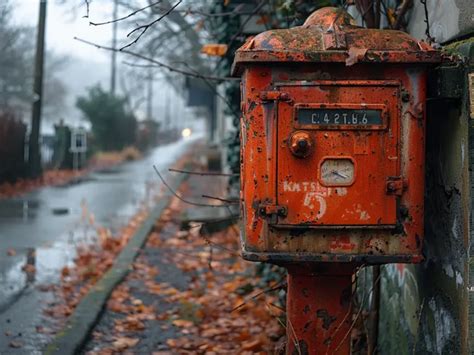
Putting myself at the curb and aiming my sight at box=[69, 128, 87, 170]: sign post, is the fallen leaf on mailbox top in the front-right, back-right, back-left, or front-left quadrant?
back-right

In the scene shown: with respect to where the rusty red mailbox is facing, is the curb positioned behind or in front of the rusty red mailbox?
behind

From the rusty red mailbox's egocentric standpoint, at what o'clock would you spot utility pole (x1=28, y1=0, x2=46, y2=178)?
The utility pole is roughly at 5 o'clock from the rusty red mailbox.

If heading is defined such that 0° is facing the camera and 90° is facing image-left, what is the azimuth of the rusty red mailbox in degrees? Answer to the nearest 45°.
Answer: approximately 0°

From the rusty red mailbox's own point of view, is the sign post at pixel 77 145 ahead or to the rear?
to the rear
